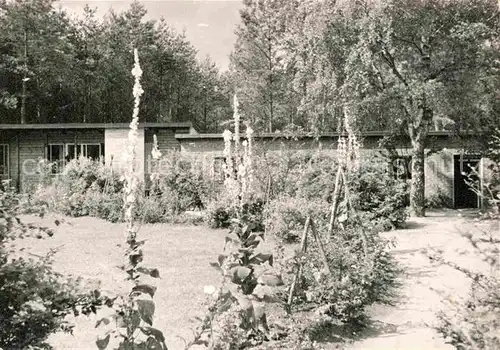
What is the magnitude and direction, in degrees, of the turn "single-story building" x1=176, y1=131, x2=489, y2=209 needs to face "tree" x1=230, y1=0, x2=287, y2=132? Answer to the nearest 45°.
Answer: approximately 135° to its right

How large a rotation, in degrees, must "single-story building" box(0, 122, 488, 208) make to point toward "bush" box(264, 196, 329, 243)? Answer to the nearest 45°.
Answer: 0° — it already faces it

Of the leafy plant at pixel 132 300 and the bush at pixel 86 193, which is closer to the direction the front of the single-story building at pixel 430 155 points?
the leafy plant

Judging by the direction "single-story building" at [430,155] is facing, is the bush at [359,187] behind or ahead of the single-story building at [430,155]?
ahead

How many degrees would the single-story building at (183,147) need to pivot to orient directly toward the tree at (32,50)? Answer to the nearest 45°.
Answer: approximately 135° to its right

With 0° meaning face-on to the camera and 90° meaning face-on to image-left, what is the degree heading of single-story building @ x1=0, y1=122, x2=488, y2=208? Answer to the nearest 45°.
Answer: approximately 0°

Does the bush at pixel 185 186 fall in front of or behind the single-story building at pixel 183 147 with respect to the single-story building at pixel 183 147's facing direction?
in front
